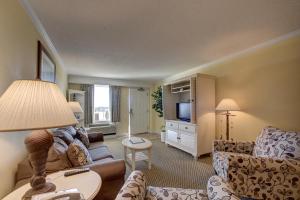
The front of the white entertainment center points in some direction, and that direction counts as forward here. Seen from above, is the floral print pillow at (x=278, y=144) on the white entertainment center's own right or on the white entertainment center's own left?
on the white entertainment center's own left

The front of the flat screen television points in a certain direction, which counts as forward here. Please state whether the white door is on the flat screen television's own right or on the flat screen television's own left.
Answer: on the flat screen television's own right

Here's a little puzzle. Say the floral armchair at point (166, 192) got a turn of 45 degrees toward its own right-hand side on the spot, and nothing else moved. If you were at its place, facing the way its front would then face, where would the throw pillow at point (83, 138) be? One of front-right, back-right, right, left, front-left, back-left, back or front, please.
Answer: left

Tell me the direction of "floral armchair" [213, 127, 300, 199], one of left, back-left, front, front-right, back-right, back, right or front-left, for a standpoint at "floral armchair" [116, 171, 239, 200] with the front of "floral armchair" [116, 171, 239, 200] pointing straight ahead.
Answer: front-right

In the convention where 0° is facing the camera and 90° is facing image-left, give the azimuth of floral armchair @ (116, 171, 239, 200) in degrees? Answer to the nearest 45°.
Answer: approximately 180°

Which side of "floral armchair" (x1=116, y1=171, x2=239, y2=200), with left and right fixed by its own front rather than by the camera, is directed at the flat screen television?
front

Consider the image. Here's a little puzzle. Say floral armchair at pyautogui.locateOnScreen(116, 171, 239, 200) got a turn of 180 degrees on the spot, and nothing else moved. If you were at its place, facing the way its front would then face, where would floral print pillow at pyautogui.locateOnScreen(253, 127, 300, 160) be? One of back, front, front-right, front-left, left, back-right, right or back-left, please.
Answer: back-left

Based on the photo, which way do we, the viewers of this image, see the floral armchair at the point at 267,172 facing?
facing to the left of the viewer

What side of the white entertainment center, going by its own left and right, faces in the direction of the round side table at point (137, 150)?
front

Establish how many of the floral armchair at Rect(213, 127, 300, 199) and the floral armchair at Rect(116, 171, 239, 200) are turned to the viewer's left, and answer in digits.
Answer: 1

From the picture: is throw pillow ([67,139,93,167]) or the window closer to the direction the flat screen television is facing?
the throw pillow

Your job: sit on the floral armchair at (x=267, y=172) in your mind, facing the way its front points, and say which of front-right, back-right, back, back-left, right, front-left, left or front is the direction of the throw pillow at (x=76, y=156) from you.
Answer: front-left

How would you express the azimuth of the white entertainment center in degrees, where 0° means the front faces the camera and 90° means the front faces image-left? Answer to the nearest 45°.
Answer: approximately 45°

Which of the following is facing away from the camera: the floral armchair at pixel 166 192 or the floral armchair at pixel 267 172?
the floral armchair at pixel 166 192
